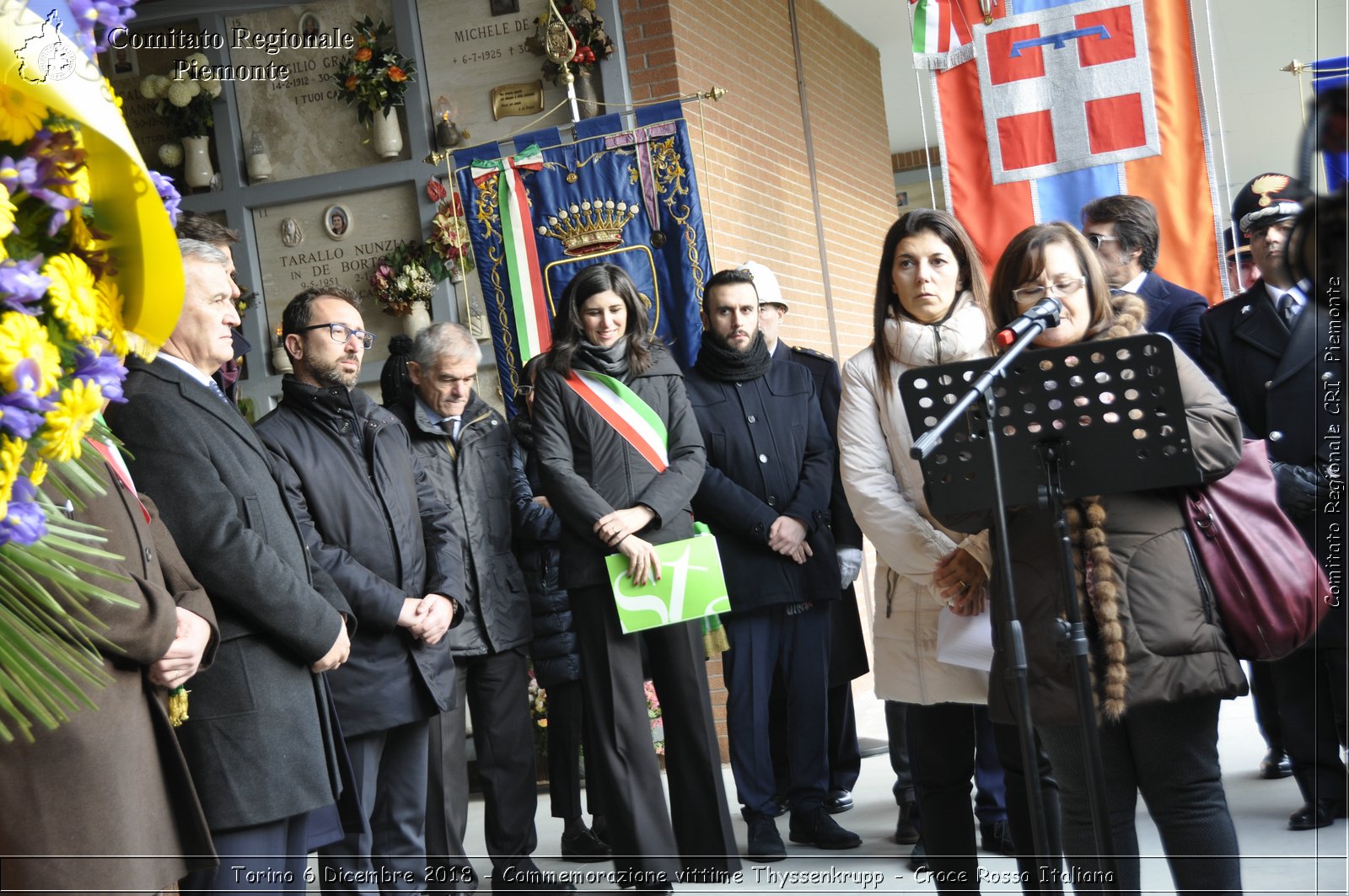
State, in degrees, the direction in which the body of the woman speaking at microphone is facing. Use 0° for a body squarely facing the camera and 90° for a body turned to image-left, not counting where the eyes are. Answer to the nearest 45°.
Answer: approximately 45°

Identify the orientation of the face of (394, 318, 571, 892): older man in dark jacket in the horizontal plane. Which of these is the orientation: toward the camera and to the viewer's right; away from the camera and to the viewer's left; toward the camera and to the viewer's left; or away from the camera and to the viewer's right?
toward the camera and to the viewer's right

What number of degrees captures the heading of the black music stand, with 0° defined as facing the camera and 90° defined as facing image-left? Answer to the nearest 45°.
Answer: approximately 180°

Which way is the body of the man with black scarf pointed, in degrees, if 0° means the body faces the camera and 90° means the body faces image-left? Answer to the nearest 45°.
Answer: approximately 0°

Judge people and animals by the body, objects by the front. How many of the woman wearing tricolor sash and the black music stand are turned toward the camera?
1

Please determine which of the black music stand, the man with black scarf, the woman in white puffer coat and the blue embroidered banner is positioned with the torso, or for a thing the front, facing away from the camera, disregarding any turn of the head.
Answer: the black music stand

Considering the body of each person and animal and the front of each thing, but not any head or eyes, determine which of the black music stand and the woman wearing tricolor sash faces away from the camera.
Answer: the black music stand

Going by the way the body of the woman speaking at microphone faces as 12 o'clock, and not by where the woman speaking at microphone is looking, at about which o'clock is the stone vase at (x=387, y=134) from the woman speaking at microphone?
The stone vase is roughly at 3 o'clock from the woman speaking at microphone.

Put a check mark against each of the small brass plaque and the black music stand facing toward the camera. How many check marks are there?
1
